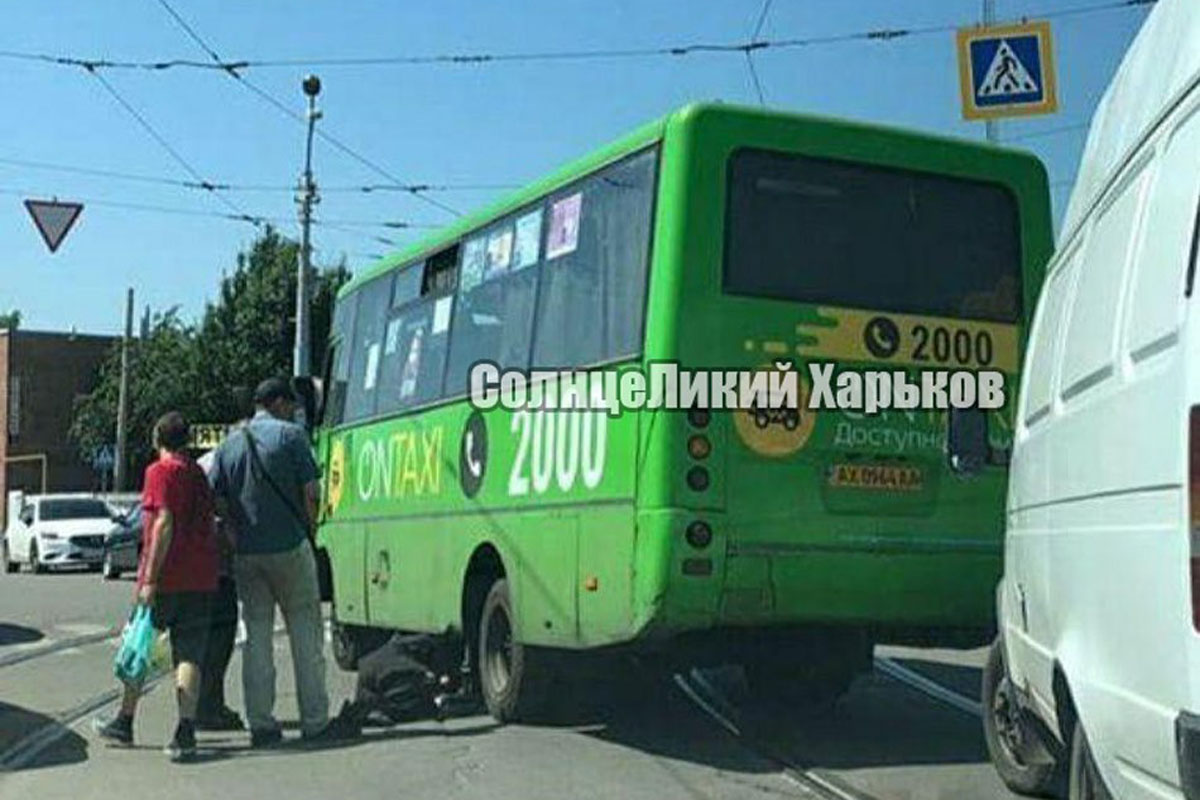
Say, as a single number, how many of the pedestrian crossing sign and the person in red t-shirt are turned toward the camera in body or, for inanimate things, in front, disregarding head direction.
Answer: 1

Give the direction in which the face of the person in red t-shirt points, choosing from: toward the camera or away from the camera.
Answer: away from the camera

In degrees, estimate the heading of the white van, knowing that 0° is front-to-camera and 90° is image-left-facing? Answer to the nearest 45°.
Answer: approximately 135°

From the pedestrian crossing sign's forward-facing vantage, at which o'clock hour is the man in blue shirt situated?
The man in blue shirt is roughly at 1 o'clock from the pedestrian crossing sign.

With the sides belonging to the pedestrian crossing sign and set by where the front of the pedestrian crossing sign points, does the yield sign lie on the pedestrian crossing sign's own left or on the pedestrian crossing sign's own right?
on the pedestrian crossing sign's own right
